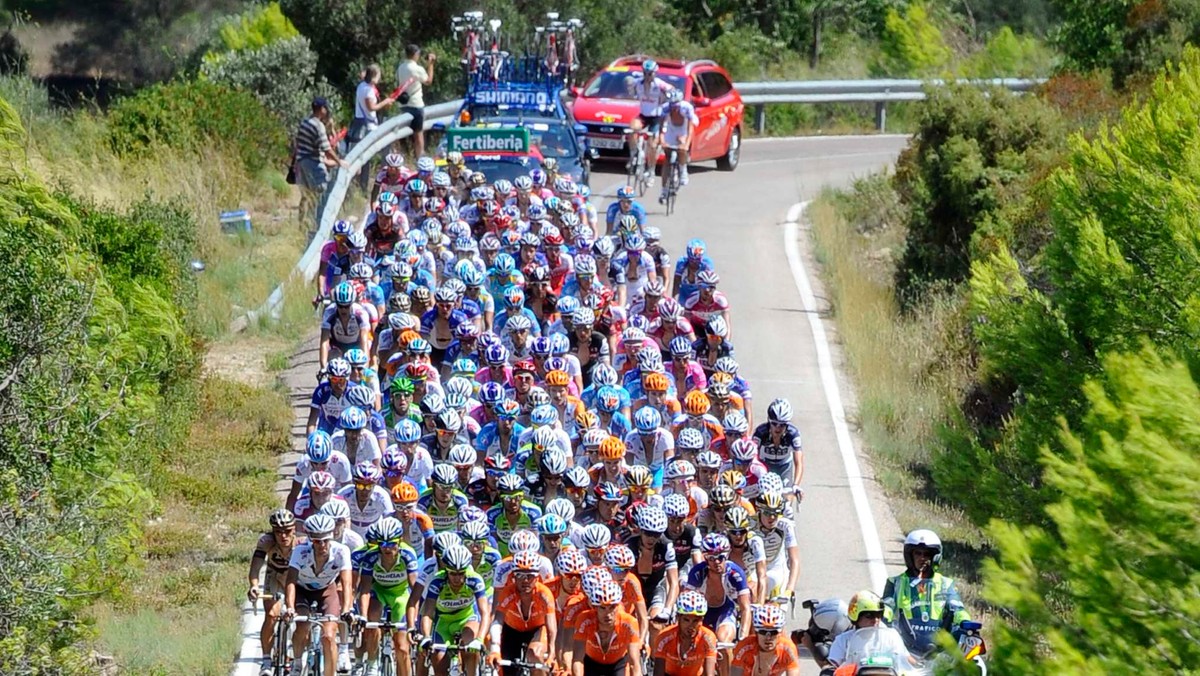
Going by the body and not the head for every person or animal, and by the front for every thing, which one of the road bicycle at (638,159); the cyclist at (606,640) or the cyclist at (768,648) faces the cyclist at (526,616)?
the road bicycle

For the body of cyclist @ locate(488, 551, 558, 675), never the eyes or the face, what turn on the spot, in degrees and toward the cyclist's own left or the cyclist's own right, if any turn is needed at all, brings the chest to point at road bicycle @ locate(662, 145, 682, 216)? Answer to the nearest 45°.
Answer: approximately 180°

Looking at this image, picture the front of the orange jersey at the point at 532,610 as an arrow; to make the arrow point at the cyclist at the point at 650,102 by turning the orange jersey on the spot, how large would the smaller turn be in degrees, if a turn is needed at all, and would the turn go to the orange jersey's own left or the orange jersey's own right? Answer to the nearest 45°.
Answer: approximately 180°

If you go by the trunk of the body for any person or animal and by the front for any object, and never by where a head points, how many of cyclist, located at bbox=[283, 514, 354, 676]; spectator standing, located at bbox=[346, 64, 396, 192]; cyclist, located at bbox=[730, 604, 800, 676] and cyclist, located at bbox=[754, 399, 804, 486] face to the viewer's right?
1

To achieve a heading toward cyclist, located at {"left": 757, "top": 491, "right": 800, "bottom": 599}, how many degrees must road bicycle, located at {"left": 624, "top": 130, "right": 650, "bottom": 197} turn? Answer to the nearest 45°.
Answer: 0° — it already faces them

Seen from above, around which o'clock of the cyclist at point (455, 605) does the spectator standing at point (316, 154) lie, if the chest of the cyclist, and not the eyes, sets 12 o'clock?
The spectator standing is roughly at 6 o'clock from the cyclist.

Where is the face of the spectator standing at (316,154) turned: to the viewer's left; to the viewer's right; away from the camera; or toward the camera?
to the viewer's right

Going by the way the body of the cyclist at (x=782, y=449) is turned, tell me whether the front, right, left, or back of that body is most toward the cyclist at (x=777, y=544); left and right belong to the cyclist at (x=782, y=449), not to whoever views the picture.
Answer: front

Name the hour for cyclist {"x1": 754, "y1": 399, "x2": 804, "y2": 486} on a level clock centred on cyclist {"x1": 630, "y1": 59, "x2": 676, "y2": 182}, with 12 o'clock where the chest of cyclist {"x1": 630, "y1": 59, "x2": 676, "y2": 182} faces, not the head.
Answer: cyclist {"x1": 754, "y1": 399, "x2": 804, "y2": 486} is roughly at 12 o'clock from cyclist {"x1": 630, "y1": 59, "x2": 676, "y2": 182}.

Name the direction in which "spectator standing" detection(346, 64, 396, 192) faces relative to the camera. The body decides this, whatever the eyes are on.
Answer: to the viewer's right

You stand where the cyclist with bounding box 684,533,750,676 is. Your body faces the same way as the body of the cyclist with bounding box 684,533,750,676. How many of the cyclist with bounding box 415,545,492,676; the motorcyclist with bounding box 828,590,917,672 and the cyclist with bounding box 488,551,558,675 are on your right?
2
